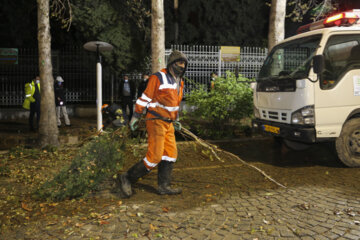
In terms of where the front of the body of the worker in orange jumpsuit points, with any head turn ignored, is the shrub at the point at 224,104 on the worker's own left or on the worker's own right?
on the worker's own left

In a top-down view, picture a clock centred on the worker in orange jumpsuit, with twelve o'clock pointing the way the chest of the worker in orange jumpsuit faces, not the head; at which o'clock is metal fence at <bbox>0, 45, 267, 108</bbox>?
The metal fence is roughly at 7 o'clock from the worker in orange jumpsuit.

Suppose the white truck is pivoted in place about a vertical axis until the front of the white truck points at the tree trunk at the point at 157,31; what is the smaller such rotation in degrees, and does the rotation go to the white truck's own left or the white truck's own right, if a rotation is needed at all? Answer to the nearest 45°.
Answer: approximately 90° to the white truck's own right

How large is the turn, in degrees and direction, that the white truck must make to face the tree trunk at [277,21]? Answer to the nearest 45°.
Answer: approximately 135° to its right

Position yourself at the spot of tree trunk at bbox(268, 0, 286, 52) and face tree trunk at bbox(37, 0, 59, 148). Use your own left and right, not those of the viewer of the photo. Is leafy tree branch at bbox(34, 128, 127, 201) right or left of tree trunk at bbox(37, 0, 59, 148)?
left

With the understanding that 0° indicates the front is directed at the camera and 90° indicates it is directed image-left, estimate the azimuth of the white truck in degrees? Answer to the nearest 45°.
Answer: approximately 45°

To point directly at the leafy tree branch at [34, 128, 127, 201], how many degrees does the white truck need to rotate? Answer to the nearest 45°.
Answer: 0° — it already faces it
